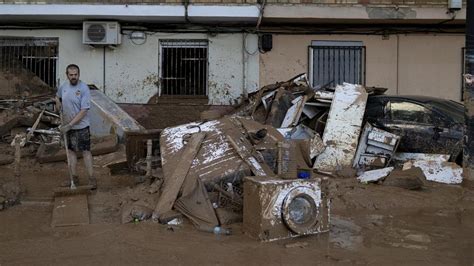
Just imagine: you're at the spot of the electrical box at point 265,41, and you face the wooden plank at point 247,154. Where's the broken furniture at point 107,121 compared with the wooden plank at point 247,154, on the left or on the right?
right

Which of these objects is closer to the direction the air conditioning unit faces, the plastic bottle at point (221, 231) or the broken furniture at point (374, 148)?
the plastic bottle

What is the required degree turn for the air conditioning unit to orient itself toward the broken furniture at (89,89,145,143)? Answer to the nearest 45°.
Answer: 0° — it already faces it

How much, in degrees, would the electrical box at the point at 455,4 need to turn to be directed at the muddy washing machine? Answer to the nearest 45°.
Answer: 0° — it already faces it

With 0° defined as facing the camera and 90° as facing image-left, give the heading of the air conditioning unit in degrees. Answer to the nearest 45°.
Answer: approximately 0°

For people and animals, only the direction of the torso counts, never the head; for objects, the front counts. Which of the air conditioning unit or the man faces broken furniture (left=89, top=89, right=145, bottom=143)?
the air conditioning unit

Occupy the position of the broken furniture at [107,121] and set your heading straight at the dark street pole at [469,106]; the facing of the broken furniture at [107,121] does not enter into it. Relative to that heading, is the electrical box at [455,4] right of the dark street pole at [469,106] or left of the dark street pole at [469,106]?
left

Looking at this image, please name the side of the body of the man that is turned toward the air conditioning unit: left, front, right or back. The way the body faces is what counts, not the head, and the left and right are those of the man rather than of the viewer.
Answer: back

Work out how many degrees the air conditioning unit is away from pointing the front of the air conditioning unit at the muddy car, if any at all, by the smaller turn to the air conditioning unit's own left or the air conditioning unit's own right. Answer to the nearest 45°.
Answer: approximately 45° to the air conditioning unit's own left

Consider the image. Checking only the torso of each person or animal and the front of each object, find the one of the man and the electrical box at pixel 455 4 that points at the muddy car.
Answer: the electrical box
